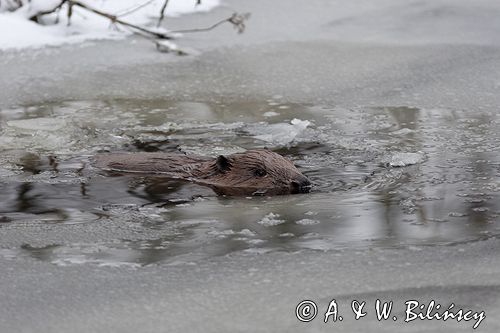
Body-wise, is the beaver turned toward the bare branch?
no

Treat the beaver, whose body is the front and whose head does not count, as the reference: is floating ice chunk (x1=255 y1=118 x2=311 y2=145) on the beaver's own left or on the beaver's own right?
on the beaver's own left

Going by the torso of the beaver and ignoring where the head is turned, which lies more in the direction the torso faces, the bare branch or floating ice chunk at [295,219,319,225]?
the floating ice chunk

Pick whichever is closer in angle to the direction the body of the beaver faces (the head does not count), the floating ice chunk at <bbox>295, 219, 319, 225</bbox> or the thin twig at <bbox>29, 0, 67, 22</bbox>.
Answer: the floating ice chunk

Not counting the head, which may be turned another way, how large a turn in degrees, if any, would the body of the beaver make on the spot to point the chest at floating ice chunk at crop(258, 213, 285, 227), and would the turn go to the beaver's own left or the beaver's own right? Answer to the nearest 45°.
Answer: approximately 90° to the beaver's own right

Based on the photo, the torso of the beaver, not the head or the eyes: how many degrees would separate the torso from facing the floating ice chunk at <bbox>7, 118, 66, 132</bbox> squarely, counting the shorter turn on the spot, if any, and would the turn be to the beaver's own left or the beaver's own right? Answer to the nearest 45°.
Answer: approximately 135° to the beaver's own left

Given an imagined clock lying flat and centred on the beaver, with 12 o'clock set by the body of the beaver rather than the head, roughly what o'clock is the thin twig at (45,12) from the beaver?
The thin twig is roughly at 8 o'clock from the beaver.

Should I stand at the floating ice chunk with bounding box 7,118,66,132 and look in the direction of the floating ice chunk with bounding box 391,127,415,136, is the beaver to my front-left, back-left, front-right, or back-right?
front-right

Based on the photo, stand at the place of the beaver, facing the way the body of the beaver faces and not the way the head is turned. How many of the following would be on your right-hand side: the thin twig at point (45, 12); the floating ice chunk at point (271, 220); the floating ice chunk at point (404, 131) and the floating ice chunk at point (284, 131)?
1

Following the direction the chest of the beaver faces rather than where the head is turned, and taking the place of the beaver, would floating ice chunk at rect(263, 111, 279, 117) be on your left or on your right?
on your left

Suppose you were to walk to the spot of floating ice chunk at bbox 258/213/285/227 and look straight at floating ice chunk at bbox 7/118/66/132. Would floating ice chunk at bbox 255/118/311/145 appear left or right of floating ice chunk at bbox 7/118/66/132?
right

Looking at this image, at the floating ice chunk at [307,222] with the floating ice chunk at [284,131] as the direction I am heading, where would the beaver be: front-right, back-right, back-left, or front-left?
front-left

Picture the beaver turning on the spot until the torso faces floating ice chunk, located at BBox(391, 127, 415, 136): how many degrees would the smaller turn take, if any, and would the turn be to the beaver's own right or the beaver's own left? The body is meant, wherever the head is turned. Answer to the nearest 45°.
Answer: approximately 45° to the beaver's own left

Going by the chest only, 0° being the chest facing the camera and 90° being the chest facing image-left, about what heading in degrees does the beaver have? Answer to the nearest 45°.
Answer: approximately 270°

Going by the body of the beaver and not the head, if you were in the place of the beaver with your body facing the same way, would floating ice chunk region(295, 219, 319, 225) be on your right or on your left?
on your right
